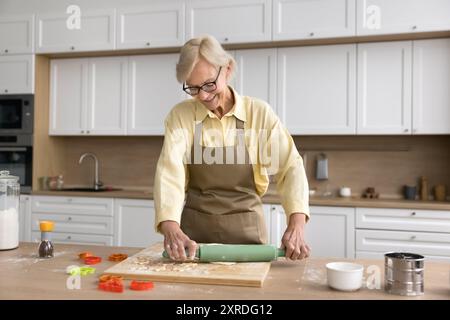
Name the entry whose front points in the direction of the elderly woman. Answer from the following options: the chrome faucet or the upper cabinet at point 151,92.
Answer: the upper cabinet

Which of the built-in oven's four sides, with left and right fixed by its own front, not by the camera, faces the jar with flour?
front

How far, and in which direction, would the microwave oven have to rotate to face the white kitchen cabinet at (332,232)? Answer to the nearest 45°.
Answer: approximately 45° to its left

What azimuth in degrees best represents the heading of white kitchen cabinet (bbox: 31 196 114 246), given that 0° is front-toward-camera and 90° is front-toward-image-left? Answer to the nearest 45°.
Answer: approximately 0°

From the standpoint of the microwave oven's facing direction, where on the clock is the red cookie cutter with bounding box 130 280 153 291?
The red cookie cutter is roughly at 12 o'clock from the microwave oven.

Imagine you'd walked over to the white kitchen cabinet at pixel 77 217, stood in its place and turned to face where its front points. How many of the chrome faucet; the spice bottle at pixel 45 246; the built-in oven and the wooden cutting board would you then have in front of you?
2

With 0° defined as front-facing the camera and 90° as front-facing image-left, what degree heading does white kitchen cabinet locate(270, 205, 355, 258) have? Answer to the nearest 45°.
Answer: approximately 0°

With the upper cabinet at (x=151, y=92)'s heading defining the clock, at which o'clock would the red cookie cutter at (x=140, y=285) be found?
The red cookie cutter is roughly at 12 o'clock from the upper cabinet.

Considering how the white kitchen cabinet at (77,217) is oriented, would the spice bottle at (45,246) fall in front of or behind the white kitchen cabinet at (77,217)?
in front
